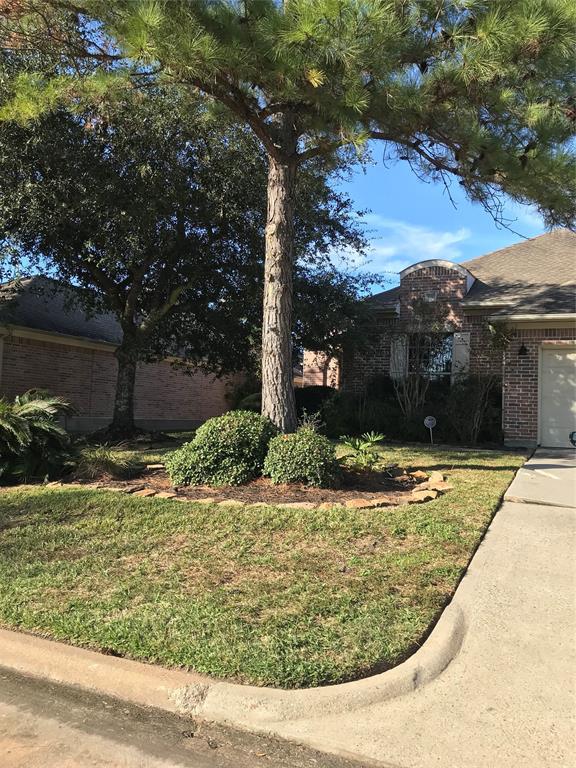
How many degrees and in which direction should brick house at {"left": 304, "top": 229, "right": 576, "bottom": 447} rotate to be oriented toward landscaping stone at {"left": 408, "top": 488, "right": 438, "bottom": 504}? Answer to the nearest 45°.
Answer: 0° — it already faces it

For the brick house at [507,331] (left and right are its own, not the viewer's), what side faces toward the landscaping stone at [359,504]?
front

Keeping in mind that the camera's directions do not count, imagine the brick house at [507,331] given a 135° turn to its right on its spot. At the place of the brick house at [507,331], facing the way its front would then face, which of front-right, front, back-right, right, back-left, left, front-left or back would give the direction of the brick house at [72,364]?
front-left

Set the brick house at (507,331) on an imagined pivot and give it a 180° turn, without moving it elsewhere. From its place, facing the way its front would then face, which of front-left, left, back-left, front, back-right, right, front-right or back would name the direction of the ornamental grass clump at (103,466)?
back-left

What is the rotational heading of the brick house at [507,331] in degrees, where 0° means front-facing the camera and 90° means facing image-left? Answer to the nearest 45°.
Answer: approximately 0°

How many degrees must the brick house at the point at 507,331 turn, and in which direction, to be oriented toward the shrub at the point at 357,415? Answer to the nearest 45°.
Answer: approximately 90° to its right

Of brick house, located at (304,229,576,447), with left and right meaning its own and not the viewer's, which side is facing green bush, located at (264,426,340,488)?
front

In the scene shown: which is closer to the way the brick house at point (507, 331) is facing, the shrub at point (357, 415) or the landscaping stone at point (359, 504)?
the landscaping stone

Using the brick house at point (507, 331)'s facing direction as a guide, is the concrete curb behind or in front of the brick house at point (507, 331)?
in front

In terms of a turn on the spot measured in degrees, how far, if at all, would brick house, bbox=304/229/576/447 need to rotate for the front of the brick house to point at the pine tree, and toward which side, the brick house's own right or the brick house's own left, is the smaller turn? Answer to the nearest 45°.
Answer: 0° — it already faces it

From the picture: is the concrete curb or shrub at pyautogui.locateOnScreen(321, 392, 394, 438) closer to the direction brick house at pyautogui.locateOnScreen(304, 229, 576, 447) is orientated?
the concrete curb
